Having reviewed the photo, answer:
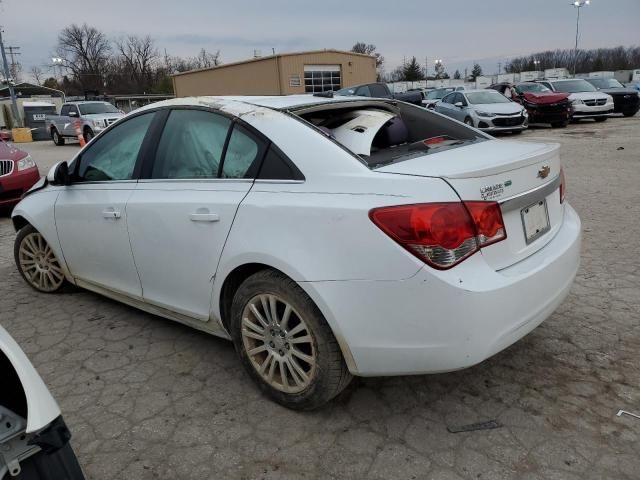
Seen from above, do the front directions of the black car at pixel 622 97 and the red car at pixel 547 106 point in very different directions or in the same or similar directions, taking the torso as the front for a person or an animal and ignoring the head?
same or similar directions

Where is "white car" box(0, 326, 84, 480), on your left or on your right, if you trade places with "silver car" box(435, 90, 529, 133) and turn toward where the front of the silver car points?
on your right

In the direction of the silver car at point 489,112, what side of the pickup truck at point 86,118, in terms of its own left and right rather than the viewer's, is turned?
front

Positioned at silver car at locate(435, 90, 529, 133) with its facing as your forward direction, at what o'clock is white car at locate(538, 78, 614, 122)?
The white car is roughly at 9 o'clock from the silver car.

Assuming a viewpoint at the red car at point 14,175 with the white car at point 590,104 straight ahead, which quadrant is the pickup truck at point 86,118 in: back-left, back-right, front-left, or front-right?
front-left

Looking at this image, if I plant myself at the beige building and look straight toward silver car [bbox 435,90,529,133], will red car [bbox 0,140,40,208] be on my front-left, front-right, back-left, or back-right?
front-right

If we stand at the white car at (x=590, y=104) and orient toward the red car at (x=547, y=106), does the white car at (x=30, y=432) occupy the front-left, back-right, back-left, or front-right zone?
front-left

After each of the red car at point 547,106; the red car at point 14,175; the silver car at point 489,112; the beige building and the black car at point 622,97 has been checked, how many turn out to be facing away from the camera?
0

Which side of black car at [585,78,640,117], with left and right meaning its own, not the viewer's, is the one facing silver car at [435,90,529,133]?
right

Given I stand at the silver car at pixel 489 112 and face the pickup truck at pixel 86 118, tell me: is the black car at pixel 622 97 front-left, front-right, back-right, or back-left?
back-right

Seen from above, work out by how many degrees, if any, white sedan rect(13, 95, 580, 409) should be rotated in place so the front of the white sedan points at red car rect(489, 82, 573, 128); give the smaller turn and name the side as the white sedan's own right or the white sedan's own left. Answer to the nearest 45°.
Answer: approximately 90° to the white sedan's own right

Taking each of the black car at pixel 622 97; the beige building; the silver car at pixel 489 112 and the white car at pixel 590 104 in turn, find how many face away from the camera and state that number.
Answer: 0

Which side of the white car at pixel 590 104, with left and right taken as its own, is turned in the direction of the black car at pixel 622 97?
left

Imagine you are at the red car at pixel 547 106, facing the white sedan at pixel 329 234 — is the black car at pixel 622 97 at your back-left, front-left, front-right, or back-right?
back-left

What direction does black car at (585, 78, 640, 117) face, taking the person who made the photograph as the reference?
facing the viewer and to the right of the viewer

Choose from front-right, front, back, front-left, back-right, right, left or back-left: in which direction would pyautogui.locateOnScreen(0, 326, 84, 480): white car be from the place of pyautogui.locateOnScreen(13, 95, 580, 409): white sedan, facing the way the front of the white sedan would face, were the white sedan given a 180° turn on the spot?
right

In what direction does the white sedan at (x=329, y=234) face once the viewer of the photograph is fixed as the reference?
facing away from the viewer and to the left of the viewer

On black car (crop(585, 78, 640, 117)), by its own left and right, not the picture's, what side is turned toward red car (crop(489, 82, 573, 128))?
right
